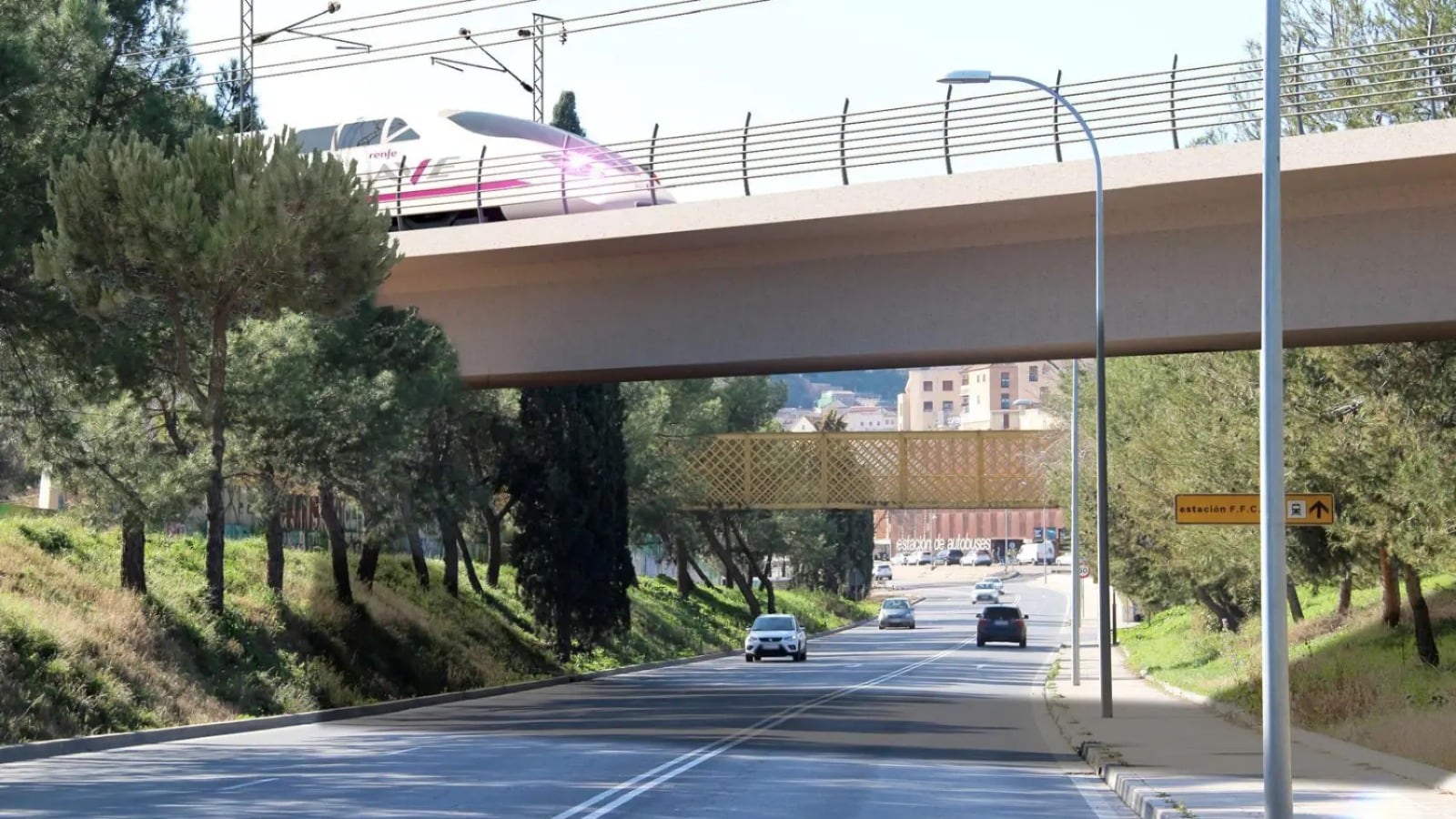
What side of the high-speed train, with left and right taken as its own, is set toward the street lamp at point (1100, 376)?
front

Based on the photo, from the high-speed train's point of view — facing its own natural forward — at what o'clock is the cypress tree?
The cypress tree is roughly at 8 o'clock from the high-speed train.

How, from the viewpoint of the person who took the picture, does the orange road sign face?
facing the viewer

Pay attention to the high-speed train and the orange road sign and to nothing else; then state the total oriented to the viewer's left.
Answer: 0

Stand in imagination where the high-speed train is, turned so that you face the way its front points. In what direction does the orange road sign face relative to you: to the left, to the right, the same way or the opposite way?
to the right

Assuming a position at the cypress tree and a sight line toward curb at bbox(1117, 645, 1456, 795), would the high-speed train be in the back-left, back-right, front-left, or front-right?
front-right

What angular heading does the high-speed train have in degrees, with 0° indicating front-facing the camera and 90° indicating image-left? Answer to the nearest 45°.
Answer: approximately 315°

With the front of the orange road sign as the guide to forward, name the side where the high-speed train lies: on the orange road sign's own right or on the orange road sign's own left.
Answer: on the orange road sign's own right

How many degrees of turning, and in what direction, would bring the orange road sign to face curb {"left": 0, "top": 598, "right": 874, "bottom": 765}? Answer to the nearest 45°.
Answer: approximately 90° to its right
